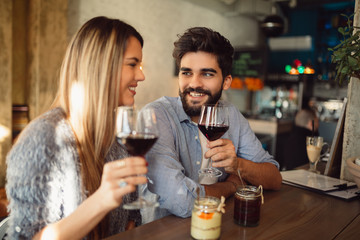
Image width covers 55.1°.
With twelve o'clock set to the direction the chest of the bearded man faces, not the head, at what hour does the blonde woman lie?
The blonde woman is roughly at 1 o'clock from the bearded man.

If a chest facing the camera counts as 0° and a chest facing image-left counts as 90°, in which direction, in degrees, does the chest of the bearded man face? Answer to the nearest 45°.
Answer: approximately 0°

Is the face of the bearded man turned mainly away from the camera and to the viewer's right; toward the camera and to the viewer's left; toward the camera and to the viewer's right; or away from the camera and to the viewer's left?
toward the camera and to the viewer's left
